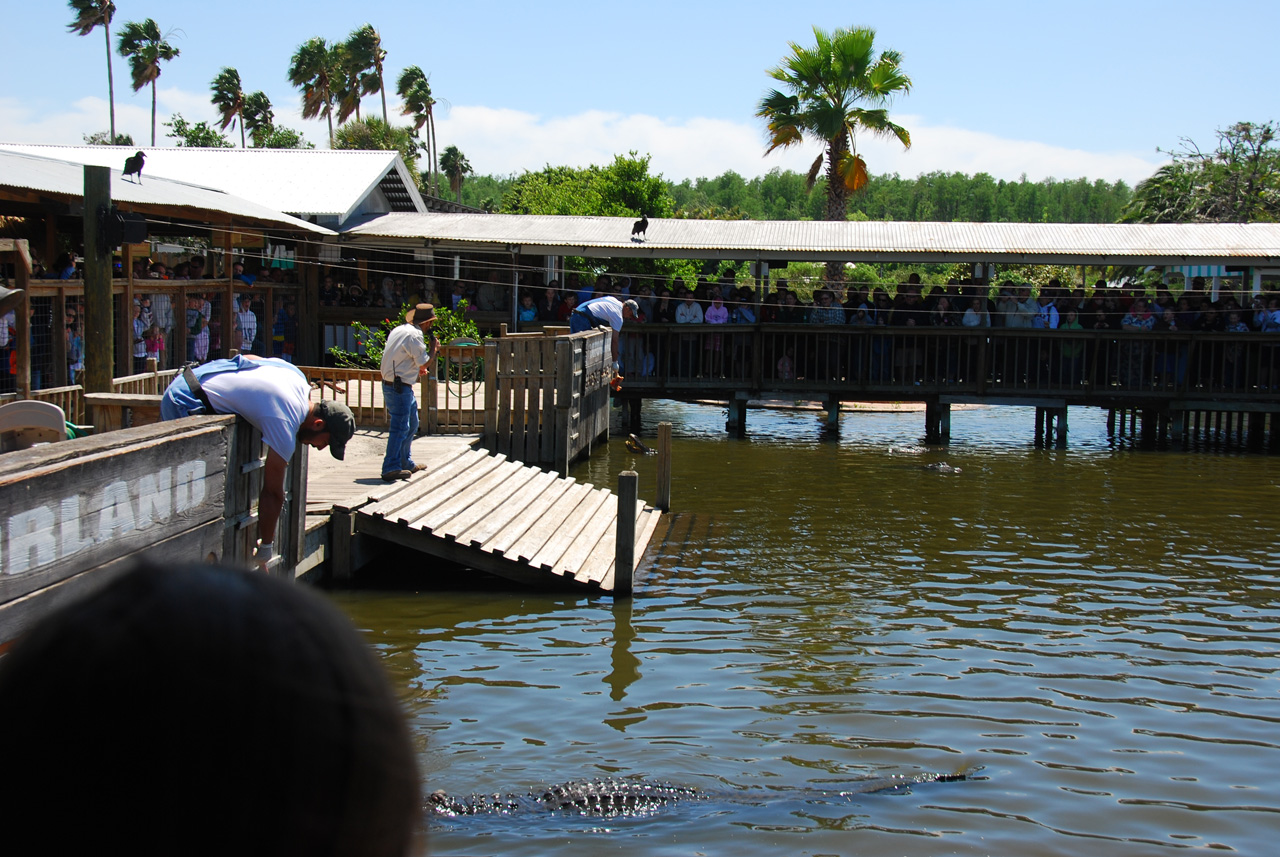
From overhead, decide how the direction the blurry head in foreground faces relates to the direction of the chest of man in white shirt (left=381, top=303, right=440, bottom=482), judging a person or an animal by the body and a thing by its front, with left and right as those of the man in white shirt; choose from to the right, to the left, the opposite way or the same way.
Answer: to the left

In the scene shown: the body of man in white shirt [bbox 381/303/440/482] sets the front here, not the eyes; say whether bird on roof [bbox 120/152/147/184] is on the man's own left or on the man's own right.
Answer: on the man's own left

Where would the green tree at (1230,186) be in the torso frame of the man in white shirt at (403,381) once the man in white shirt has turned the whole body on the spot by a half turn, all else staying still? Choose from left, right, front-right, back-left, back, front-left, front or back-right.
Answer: back-right

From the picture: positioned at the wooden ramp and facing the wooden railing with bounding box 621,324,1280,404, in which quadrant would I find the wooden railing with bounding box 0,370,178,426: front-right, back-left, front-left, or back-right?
back-left

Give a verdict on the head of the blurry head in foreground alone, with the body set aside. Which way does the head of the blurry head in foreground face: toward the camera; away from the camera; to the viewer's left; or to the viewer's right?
away from the camera

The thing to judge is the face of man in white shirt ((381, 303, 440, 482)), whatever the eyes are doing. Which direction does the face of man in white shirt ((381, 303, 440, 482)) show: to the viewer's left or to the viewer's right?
to the viewer's right

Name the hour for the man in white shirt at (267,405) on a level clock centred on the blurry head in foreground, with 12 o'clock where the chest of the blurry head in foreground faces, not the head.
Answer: The man in white shirt is roughly at 12 o'clock from the blurry head in foreground.

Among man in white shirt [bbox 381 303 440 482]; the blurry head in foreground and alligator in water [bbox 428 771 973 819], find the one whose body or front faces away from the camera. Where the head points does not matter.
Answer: the blurry head in foreground

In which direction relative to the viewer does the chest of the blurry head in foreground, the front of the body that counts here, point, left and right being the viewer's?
facing away from the viewer

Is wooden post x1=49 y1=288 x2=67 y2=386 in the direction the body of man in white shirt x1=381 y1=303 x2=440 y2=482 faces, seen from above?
no

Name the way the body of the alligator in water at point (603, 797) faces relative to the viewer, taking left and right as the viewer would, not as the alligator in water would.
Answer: facing to the left of the viewer

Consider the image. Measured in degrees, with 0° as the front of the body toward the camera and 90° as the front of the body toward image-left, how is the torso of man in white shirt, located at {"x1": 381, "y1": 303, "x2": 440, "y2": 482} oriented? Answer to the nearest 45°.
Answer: approximately 270°

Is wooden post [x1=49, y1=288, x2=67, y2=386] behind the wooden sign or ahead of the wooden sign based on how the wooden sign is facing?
behind

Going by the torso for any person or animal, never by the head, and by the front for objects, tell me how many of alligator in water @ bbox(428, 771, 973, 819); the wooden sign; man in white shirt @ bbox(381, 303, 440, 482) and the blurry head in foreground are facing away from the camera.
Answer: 1

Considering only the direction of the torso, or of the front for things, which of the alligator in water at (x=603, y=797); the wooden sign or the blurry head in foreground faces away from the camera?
the blurry head in foreground

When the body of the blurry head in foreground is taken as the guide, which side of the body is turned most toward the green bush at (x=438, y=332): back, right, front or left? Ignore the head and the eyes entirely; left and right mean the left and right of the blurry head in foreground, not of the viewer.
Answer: front

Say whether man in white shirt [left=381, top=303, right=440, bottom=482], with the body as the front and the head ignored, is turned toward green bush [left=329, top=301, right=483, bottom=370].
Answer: no

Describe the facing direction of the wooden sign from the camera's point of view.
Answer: facing the viewer and to the right of the viewer
